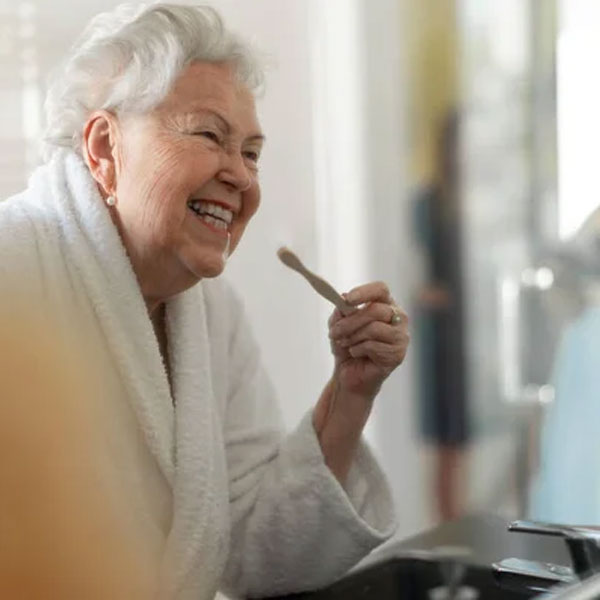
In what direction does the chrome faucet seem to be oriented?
to the viewer's left

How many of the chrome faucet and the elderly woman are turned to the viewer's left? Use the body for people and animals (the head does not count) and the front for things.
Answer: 1

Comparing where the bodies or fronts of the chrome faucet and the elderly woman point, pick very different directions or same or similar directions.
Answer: very different directions

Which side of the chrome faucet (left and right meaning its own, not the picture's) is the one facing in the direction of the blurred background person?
right

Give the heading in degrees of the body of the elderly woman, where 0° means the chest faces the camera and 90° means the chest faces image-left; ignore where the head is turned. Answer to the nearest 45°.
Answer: approximately 315°
